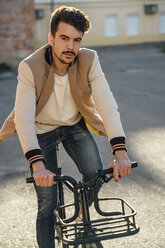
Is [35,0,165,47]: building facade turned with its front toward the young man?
yes

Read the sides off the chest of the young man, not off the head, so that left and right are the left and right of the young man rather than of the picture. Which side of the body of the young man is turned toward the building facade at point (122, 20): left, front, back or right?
back

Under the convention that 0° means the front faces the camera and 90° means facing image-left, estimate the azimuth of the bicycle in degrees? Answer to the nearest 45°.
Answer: approximately 0°

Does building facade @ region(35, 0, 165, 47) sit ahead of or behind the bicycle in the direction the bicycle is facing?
behind
